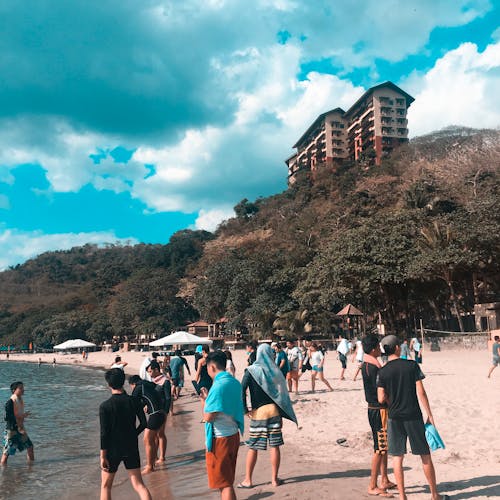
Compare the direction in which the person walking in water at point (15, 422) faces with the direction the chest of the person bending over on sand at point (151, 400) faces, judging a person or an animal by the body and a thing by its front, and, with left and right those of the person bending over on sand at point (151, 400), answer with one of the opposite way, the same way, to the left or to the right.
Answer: the opposite way

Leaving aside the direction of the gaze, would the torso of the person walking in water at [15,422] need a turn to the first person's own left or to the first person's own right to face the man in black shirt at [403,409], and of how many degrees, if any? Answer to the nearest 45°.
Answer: approximately 45° to the first person's own right

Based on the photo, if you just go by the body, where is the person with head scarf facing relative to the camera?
away from the camera

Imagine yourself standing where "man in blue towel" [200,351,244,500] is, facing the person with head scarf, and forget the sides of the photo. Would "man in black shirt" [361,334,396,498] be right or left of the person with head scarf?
right

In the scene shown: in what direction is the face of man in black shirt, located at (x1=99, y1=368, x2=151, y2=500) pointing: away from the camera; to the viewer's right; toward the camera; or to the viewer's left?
away from the camera

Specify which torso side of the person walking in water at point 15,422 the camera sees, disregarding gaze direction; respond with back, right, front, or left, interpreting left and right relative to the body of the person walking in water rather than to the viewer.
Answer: right
